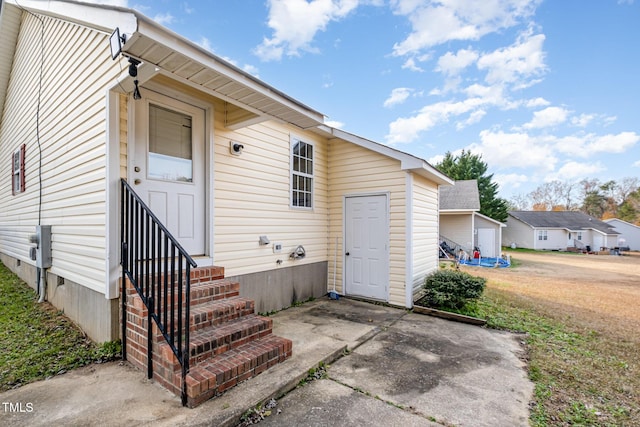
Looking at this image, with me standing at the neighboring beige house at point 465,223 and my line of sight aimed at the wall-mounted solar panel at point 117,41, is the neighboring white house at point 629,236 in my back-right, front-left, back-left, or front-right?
back-left

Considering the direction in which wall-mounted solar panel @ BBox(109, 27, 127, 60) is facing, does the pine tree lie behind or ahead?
behind

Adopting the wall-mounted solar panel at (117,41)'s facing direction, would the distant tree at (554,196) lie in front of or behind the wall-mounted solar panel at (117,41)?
behind
